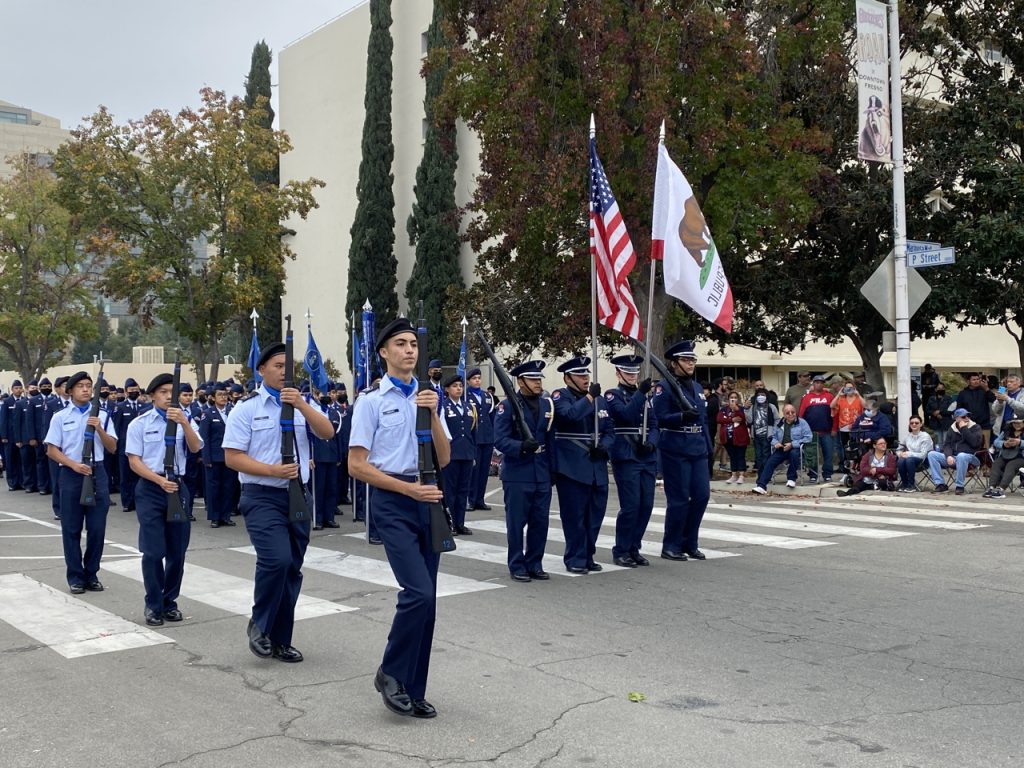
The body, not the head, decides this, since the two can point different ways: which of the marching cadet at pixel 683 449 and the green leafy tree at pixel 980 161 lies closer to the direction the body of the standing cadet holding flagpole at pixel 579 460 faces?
the marching cadet

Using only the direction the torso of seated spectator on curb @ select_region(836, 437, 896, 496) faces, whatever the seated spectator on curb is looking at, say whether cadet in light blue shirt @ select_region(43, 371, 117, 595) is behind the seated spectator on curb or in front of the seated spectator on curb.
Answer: in front

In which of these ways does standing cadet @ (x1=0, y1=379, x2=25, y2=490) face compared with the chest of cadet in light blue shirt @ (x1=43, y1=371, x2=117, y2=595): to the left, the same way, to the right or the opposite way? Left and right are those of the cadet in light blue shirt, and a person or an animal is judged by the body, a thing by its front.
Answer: the same way

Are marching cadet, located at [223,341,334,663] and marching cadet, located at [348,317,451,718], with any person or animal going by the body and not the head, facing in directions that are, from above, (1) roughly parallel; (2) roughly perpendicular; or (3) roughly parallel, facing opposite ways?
roughly parallel

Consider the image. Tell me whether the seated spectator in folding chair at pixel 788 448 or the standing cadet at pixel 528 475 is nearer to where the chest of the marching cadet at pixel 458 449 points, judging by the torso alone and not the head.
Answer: the standing cadet

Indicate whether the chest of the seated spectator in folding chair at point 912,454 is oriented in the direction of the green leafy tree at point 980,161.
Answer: no

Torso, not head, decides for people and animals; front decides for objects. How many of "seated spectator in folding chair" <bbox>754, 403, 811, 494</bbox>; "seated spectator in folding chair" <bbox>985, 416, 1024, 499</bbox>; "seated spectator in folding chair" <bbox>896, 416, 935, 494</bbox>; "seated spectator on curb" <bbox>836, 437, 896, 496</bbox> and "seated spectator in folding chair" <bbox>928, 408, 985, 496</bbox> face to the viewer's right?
0

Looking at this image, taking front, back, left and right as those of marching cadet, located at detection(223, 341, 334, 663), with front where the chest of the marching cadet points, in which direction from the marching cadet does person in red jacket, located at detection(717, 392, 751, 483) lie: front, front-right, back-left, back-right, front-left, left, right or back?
left

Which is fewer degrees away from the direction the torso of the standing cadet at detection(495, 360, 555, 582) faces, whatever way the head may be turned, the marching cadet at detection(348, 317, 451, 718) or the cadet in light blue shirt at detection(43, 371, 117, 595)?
the marching cadet

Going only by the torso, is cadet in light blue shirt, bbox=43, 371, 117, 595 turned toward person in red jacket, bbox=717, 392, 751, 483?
no

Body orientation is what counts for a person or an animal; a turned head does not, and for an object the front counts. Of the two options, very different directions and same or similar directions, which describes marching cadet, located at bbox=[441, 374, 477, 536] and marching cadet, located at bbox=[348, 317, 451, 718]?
same or similar directions

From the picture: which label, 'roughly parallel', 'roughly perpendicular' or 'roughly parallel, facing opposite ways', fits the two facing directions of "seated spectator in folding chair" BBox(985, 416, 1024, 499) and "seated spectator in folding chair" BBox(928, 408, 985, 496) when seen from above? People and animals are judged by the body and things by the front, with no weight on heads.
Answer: roughly parallel

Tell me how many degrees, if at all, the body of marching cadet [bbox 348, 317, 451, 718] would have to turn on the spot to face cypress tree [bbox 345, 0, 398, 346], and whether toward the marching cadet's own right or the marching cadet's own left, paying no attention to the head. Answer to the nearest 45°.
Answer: approximately 135° to the marching cadet's own left

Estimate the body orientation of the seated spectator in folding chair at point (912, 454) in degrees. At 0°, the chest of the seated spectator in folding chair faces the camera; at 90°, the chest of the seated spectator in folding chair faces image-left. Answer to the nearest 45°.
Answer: approximately 45°

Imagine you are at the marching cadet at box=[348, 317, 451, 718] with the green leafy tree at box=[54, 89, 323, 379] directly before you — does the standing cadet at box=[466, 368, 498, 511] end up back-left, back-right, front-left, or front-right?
front-right

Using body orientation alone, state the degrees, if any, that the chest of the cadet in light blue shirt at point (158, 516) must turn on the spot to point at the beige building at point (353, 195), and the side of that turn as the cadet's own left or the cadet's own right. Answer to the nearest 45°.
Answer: approximately 135° to the cadet's own left

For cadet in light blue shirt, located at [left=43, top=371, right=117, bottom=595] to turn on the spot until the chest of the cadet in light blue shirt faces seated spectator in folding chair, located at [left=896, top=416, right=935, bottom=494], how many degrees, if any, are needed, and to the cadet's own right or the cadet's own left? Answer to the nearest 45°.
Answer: approximately 45° to the cadet's own left
